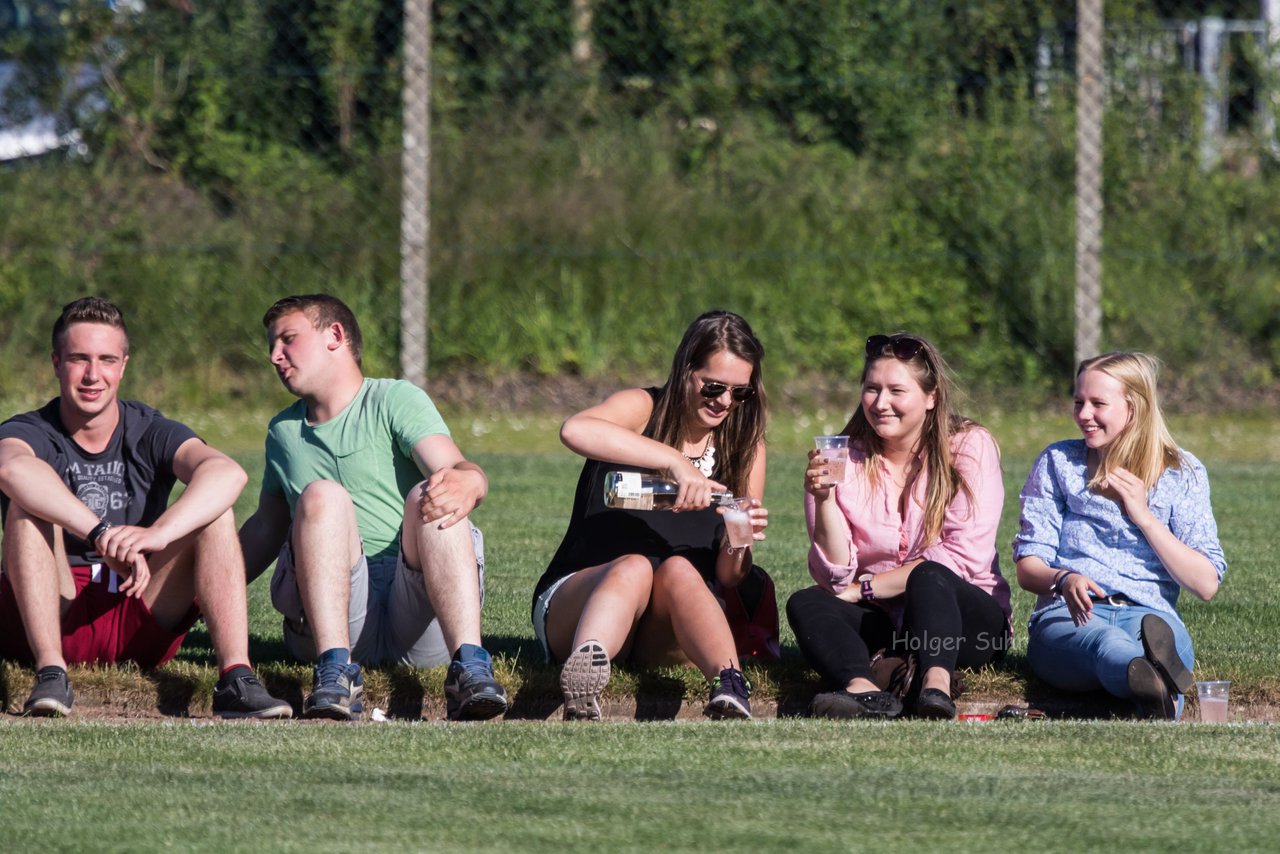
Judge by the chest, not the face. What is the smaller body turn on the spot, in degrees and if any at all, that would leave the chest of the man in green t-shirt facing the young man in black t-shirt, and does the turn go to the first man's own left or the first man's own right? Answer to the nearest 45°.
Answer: approximately 90° to the first man's own right

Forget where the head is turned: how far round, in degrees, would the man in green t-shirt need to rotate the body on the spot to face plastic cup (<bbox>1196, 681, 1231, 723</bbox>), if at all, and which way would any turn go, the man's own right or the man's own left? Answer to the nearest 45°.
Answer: approximately 90° to the man's own left

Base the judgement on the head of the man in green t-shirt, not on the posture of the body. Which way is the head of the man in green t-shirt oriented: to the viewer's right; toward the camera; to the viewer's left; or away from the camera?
to the viewer's left

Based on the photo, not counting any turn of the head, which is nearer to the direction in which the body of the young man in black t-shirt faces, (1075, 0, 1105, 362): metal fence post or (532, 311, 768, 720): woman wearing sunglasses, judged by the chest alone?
the woman wearing sunglasses

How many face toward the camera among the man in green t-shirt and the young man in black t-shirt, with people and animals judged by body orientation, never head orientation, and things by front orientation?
2

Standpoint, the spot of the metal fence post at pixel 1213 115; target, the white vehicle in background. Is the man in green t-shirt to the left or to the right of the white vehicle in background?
left

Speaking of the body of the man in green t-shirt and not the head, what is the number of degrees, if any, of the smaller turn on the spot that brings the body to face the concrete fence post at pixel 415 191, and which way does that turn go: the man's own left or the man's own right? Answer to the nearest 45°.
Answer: approximately 180°

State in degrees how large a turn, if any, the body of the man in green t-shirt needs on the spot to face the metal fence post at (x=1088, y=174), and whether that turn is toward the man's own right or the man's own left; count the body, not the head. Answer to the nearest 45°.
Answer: approximately 135° to the man's own left

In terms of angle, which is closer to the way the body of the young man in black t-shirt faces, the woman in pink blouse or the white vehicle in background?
the woman in pink blouse

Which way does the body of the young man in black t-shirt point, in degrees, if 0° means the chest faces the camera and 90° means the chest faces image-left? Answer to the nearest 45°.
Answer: approximately 0°

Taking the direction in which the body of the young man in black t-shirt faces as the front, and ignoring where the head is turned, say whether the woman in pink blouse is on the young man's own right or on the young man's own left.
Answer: on the young man's own left
